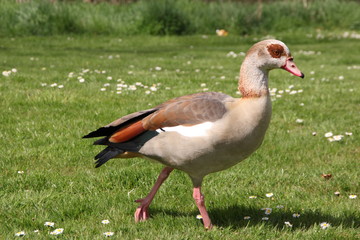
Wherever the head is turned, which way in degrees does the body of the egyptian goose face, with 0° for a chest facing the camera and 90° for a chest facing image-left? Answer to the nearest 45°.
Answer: approximately 270°

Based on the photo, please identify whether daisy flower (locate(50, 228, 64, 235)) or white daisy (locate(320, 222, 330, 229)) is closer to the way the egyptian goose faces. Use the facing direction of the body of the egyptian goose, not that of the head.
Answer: the white daisy

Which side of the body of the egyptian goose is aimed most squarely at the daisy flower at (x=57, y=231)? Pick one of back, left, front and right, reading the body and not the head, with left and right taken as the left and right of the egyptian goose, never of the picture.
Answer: back

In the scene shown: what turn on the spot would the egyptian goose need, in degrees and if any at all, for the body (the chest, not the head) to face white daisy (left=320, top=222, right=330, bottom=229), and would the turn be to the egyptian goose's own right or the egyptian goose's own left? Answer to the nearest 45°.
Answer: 0° — it already faces it

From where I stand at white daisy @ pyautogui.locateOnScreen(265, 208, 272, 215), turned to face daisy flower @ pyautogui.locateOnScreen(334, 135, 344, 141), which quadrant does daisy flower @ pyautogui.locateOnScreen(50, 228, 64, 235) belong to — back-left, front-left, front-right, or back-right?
back-left

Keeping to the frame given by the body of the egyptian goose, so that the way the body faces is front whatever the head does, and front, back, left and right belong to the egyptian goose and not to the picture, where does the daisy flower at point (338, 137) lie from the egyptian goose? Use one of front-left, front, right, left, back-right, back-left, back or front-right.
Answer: front-left
